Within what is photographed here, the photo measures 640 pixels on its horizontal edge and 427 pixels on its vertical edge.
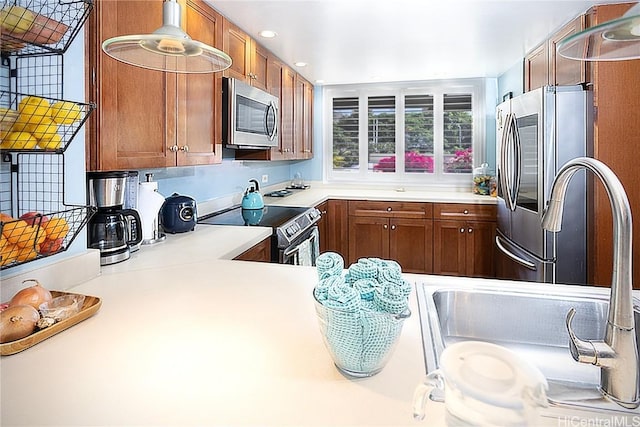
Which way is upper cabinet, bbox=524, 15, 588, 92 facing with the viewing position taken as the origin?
facing to the left of the viewer

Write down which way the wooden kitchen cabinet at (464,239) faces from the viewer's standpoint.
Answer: facing the viewer

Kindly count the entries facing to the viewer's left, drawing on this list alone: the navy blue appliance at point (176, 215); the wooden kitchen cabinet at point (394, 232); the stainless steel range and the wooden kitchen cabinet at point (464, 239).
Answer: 0

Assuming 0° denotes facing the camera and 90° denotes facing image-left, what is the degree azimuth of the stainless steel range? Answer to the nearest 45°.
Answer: approximately 315°

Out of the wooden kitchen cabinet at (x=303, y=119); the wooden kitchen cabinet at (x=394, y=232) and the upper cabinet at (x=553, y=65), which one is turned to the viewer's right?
the wooden kitchen cabinet at (x=303, y=119)

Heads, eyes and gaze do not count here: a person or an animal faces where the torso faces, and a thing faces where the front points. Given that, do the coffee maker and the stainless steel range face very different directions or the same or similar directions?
same or similar directions

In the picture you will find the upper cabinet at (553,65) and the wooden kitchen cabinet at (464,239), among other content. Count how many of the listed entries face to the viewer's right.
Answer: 0

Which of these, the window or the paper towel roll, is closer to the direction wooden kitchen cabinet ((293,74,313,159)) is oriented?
the window

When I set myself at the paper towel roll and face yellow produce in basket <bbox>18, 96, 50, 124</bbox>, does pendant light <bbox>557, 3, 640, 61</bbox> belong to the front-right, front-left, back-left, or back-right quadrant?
front-left

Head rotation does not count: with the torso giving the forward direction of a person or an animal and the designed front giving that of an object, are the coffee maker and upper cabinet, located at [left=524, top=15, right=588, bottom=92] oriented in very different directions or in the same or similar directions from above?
very different directions

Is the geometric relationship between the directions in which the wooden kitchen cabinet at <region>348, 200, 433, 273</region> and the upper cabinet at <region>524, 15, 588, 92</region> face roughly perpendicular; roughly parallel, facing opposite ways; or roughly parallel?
roughly perpendicular
